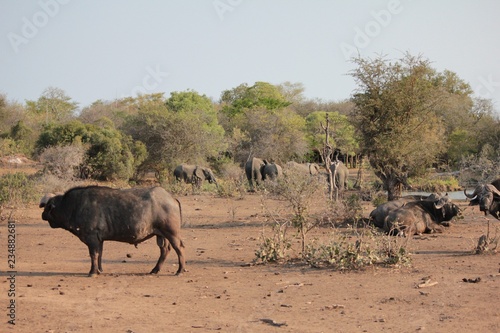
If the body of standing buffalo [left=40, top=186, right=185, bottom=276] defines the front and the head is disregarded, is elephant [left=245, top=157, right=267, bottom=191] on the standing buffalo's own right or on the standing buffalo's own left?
on the standing buffalo's own right

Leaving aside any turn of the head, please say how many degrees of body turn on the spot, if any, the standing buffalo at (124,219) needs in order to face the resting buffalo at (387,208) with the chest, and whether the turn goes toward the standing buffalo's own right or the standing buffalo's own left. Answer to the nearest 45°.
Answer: approximately 135° to the standing buffalo's own right

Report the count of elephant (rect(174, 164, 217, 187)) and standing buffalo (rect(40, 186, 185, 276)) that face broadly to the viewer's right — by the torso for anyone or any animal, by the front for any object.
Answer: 1

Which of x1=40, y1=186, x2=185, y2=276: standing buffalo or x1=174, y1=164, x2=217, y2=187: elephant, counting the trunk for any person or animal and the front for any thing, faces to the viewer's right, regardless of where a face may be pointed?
the elephant

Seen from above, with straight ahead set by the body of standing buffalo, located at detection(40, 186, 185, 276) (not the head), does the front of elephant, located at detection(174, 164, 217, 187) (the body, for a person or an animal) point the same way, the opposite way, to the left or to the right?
the opposite way

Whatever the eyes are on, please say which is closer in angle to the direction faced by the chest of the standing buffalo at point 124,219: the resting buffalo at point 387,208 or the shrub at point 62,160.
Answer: the shrub

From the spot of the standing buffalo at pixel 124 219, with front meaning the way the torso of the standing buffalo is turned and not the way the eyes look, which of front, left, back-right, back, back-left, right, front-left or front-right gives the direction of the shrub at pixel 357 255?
back

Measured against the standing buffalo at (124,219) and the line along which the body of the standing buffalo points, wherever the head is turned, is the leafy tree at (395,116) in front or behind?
behind

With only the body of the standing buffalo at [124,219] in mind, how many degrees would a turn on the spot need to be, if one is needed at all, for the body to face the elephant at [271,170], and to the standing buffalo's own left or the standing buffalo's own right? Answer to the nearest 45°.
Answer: approximately 90° to the standing buffalo's own right

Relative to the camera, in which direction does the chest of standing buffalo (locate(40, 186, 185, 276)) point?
to the viewer's left

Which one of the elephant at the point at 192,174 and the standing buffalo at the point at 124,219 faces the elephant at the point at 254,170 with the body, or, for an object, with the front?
the elephant at the point at 192,174

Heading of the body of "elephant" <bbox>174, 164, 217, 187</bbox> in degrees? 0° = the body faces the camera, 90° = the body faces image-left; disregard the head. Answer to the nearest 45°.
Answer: approximately 270°

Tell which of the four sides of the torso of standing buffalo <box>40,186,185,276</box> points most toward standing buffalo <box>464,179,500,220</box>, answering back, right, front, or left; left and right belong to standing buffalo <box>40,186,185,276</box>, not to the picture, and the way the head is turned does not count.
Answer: back

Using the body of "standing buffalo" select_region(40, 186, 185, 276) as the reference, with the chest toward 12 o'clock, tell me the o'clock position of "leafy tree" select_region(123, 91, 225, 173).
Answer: The leafy tree is roughly at 3 o'clock from the standing buffalo.
